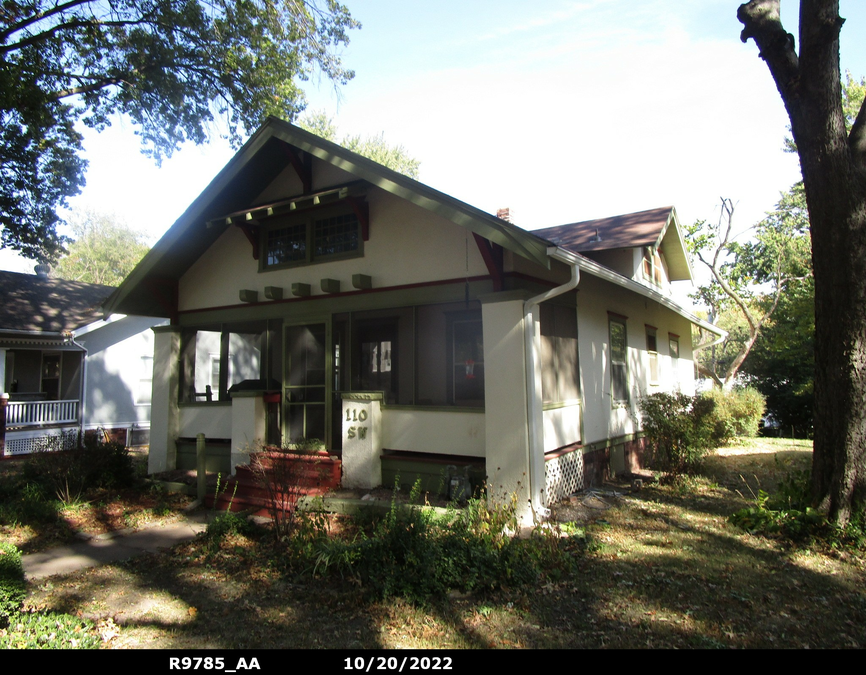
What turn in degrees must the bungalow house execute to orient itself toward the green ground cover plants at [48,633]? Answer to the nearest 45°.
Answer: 0° — it already faces it

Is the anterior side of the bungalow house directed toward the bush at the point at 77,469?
no

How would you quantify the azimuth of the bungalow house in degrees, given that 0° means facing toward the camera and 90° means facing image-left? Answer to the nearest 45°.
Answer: approximately 45°

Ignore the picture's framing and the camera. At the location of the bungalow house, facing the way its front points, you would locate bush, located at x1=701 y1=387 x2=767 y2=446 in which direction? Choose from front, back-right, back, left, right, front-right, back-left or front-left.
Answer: back

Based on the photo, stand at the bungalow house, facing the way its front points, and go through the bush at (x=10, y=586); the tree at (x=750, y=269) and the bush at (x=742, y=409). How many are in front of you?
1

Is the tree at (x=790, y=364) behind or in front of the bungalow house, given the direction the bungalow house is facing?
behind

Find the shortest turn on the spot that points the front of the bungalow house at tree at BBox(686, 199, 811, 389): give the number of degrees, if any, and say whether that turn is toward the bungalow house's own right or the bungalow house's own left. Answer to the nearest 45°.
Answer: approximately 180°

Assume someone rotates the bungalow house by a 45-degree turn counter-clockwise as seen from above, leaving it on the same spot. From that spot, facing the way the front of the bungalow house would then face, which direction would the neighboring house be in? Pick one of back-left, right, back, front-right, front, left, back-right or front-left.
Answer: back-right

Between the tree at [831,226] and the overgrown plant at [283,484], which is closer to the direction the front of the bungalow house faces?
the overgrown plant

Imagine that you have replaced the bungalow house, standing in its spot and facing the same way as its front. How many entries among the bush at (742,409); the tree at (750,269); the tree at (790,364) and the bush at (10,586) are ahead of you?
1

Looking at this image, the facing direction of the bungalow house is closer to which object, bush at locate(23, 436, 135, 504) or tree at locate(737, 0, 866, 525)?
the bush

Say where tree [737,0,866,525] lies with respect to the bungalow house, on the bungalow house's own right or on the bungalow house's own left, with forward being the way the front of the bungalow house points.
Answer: on the bungalow house's own left

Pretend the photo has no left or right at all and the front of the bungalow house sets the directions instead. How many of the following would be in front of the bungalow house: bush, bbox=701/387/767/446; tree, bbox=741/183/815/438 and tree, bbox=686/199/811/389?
0

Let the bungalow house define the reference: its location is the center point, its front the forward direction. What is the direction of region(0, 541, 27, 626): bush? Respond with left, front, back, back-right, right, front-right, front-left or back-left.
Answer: front

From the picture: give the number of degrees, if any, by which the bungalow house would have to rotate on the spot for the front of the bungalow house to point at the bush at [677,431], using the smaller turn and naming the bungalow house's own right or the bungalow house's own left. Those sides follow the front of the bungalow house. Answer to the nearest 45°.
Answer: approximately 135° to the bungalow house's own left

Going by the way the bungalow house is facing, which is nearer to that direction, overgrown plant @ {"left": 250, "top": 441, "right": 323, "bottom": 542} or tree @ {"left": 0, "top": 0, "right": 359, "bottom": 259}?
the overgrown plant

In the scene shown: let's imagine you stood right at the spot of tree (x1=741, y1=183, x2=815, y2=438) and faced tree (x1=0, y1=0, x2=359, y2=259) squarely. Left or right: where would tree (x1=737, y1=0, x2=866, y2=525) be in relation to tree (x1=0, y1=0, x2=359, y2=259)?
left
